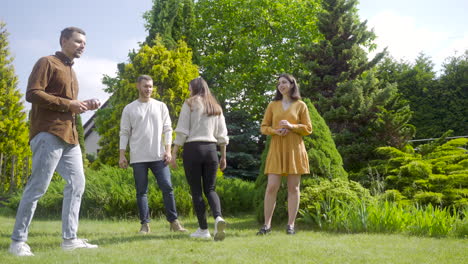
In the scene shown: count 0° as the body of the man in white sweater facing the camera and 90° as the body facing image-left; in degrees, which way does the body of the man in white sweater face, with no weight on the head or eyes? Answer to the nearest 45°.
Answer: approximately 0°

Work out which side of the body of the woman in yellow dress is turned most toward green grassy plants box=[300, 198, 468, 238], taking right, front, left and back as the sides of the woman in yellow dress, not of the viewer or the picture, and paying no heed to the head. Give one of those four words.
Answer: left

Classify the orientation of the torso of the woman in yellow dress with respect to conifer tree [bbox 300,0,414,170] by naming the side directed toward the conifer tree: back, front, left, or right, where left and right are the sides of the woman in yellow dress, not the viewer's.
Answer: back

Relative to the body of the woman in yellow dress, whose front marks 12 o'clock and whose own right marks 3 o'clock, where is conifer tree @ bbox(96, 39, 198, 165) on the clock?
The conifer tree is roughly at 5 o'clock from the woman in yellow dress.

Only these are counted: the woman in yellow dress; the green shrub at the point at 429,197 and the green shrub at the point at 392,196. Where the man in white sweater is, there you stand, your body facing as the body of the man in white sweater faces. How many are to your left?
3

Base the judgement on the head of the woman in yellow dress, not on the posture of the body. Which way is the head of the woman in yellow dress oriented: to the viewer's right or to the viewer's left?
to the viewer's left

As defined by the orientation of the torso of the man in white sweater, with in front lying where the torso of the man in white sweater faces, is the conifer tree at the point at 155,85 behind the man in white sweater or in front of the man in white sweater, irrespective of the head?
behind

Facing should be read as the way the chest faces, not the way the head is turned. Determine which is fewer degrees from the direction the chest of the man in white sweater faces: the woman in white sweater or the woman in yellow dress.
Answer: the woman in white sweater

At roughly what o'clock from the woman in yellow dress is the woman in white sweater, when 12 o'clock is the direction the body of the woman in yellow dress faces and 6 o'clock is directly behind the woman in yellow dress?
The woman in white sweater is roughly at 2 o'clock from the woman in yellow dress.

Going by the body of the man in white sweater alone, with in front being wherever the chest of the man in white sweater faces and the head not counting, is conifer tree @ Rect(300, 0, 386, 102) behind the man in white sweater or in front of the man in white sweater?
behind

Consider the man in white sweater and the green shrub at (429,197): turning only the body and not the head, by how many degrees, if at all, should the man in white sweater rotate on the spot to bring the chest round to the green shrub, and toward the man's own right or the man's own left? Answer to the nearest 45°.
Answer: approximately 90° to the man's own left

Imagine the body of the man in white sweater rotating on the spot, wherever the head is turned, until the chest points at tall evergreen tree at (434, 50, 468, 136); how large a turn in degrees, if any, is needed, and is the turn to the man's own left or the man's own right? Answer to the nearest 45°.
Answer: approximately 135° to the man's own left

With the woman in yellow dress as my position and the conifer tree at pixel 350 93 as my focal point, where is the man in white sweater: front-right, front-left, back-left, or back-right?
back-left

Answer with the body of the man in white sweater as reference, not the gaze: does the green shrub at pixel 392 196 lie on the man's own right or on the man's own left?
on the man's own left

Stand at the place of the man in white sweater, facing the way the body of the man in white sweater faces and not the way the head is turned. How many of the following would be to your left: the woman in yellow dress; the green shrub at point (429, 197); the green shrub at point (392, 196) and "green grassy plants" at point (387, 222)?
4

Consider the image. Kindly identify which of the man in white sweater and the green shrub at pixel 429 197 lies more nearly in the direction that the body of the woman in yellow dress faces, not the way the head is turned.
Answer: the man in white sweater
